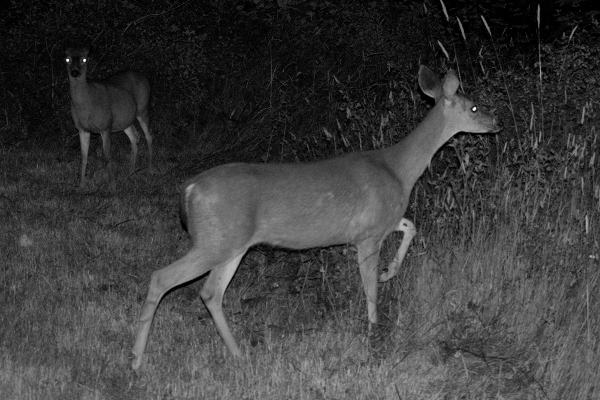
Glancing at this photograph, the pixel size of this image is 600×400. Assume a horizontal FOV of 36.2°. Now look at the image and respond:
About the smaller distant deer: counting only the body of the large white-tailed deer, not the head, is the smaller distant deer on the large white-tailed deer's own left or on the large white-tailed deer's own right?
on the large white-tailed deer's own left

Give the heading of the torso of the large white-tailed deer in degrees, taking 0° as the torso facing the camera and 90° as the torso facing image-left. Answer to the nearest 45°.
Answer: approximately 270°

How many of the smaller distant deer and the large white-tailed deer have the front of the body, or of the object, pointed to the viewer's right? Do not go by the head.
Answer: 1

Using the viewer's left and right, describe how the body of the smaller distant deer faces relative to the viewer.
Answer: facing the viewer and to the left of the viewer

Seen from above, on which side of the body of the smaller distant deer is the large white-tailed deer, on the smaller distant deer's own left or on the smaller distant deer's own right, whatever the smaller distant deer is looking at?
on the smaller distant deer's own left

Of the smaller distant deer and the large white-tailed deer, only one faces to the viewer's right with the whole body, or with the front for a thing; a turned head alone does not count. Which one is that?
the large white-tailed deer
